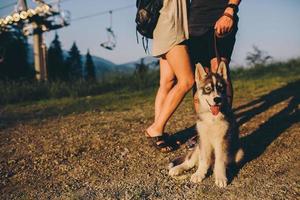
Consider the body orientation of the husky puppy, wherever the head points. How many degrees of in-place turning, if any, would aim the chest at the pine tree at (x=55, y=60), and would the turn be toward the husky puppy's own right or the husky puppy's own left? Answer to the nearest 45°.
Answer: approximately 135° to the husky puppy's own right

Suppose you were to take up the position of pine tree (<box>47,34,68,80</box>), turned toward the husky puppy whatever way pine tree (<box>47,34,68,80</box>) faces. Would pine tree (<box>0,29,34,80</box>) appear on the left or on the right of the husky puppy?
right

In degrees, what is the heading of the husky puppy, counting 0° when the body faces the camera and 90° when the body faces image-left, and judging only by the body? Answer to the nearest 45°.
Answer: approximately 0°

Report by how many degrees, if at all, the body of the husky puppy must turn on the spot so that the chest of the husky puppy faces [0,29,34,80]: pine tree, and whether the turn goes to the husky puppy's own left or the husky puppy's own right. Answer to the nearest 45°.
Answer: approximately 135° to the husky puppy's own right
